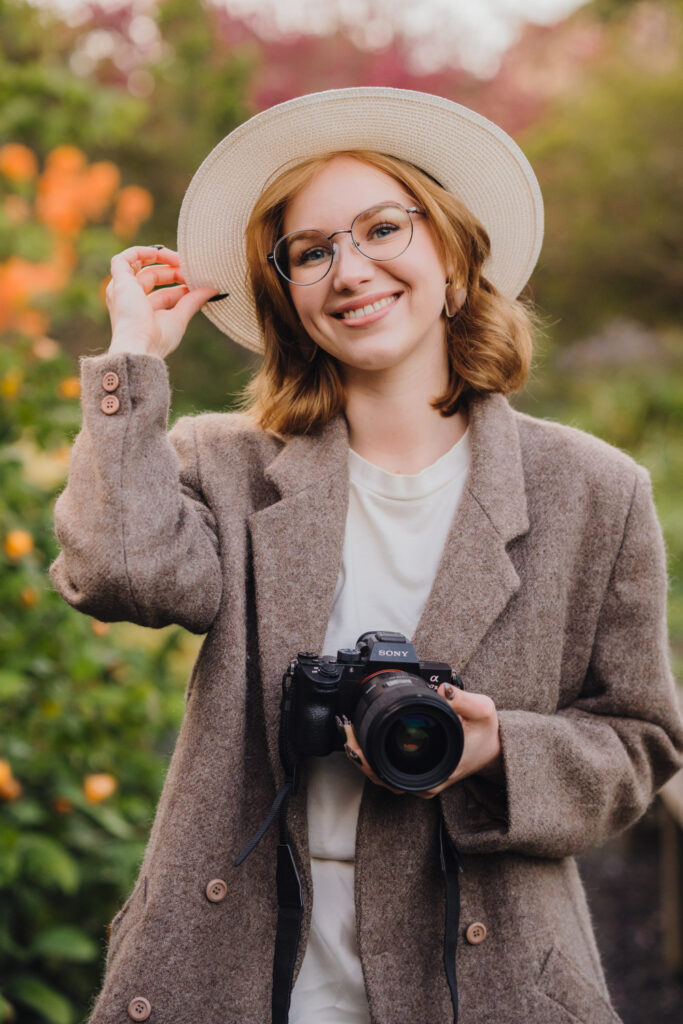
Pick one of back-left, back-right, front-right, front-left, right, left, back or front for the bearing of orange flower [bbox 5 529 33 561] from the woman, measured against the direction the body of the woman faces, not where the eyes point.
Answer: back-right

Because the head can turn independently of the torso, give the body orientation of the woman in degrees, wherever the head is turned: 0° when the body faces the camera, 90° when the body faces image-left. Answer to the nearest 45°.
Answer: approximately 0°

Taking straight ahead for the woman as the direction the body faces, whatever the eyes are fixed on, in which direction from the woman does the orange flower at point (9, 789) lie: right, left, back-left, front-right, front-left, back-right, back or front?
back-right

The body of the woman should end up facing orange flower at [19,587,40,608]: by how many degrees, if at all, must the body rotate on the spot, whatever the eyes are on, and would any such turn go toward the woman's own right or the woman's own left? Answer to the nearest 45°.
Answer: approximately 135° to the woman's own right

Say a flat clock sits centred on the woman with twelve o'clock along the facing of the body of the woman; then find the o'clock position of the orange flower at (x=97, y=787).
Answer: The orange flower is roughly at 5 o'clock from the woman.
